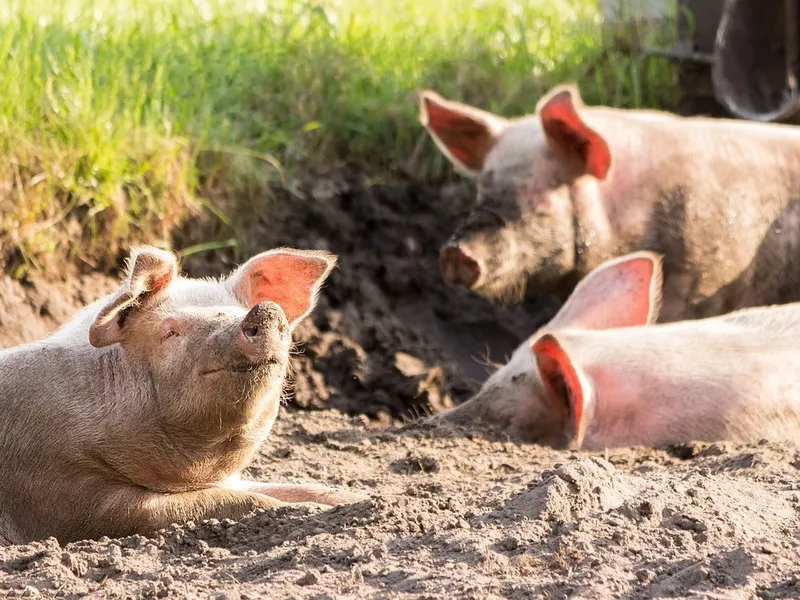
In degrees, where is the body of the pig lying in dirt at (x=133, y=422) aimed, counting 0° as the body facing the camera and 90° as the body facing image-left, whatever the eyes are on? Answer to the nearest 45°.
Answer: approximately 315°

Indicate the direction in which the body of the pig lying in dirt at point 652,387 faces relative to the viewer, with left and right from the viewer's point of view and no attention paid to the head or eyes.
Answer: facing to the left of the viewer

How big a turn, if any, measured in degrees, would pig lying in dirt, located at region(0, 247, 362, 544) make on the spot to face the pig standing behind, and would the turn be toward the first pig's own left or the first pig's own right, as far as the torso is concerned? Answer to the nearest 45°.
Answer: approximately 90° to the first pig's own left

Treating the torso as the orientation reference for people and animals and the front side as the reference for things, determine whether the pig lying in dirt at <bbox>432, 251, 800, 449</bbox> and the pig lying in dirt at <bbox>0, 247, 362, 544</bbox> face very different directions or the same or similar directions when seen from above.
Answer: very different directions

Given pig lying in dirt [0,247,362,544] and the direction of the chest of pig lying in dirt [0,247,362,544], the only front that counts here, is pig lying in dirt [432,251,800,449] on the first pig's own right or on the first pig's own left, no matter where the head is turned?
on the first pig's own left

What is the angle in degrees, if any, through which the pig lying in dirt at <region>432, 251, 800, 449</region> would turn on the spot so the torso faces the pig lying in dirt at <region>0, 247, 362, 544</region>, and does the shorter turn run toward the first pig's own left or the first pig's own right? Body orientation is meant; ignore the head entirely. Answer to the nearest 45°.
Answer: approximately 45° to the first pig's own left

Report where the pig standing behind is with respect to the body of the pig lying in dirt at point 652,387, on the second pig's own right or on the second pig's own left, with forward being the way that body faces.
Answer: on the second pig's own right

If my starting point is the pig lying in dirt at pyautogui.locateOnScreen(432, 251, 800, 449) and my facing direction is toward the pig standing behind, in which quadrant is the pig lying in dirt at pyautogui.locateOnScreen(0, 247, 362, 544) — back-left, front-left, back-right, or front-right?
back-left

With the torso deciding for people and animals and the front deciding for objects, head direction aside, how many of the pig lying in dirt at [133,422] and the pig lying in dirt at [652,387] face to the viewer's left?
1
